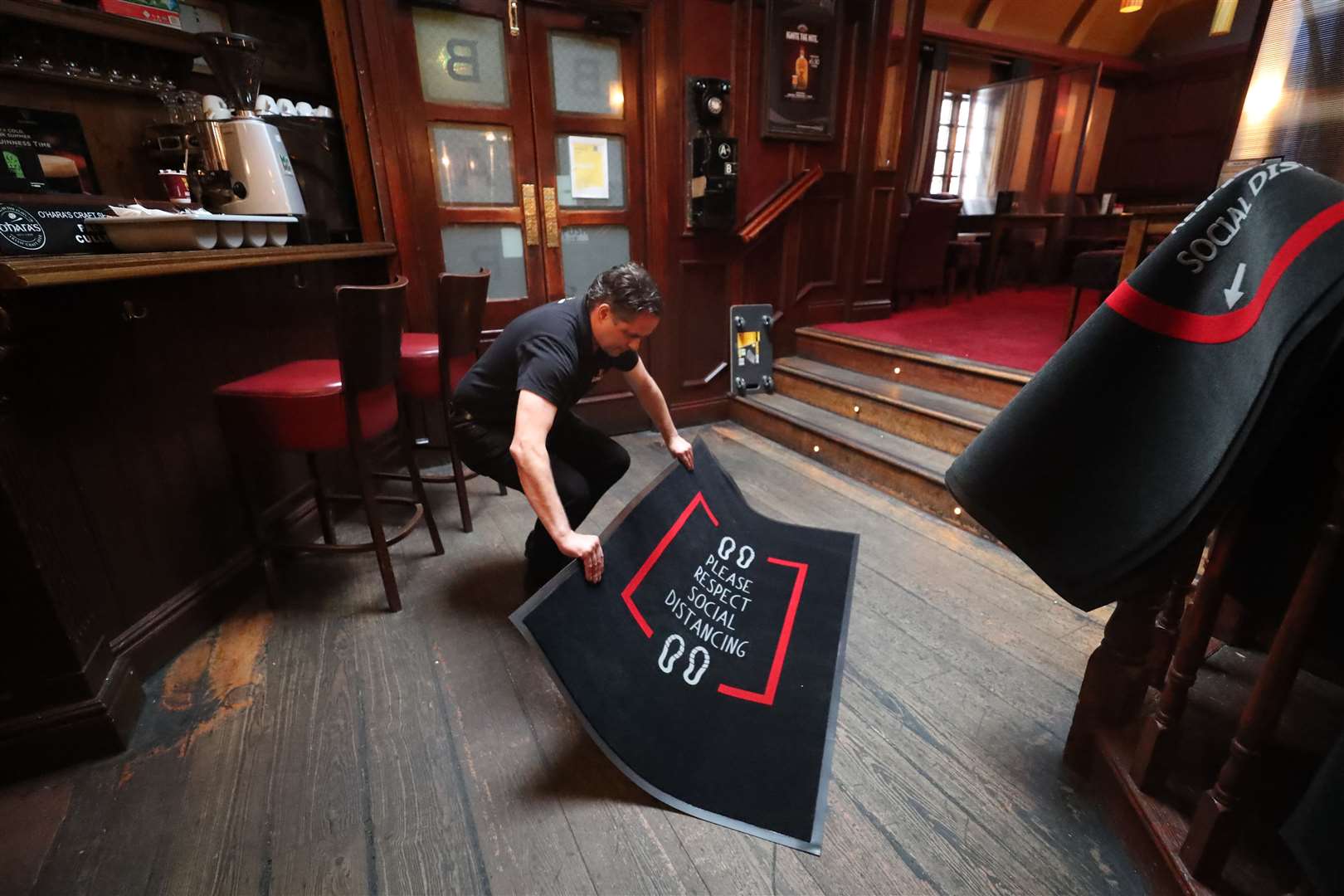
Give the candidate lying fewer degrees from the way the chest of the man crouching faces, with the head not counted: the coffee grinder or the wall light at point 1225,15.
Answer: the wall light

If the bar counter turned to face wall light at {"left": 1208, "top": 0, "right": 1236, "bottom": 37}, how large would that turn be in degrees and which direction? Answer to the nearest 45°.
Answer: approximately 45° to its left

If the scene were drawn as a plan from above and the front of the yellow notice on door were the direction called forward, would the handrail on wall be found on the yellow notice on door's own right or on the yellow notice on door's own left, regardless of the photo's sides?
on the yellow notice on door's own left

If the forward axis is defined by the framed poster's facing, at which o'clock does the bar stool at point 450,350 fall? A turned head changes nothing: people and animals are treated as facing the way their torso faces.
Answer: The bar stool is roughly at 1 o'clock from the framed poster.

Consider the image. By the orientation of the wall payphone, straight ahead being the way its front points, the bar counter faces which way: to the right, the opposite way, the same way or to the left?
to the left

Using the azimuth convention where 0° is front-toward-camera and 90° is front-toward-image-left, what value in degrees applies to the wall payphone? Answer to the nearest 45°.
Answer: approximately 0°

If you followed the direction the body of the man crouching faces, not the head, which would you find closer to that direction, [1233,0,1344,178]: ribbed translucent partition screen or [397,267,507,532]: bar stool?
the ribbed translucent partition screen

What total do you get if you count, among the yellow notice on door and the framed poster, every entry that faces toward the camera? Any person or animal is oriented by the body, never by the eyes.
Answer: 2

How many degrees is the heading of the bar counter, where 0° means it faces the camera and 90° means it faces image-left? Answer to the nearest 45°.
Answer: approximately 315°

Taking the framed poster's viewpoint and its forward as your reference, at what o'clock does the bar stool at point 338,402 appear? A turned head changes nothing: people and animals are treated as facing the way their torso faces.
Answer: The bar stool is roughly at 1 o'clock from the framed poster.

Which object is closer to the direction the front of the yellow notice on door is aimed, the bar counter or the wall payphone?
the bar counter
